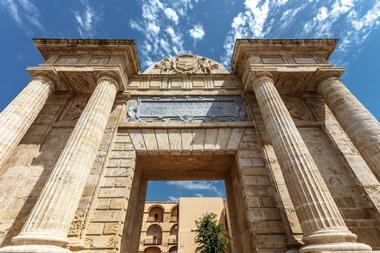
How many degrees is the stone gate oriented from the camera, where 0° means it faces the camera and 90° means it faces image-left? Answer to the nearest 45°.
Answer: approximately 0°

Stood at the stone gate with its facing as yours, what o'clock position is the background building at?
The background building is roughly at 6 o'clock from the stone gate.

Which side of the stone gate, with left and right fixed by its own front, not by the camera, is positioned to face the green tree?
back
